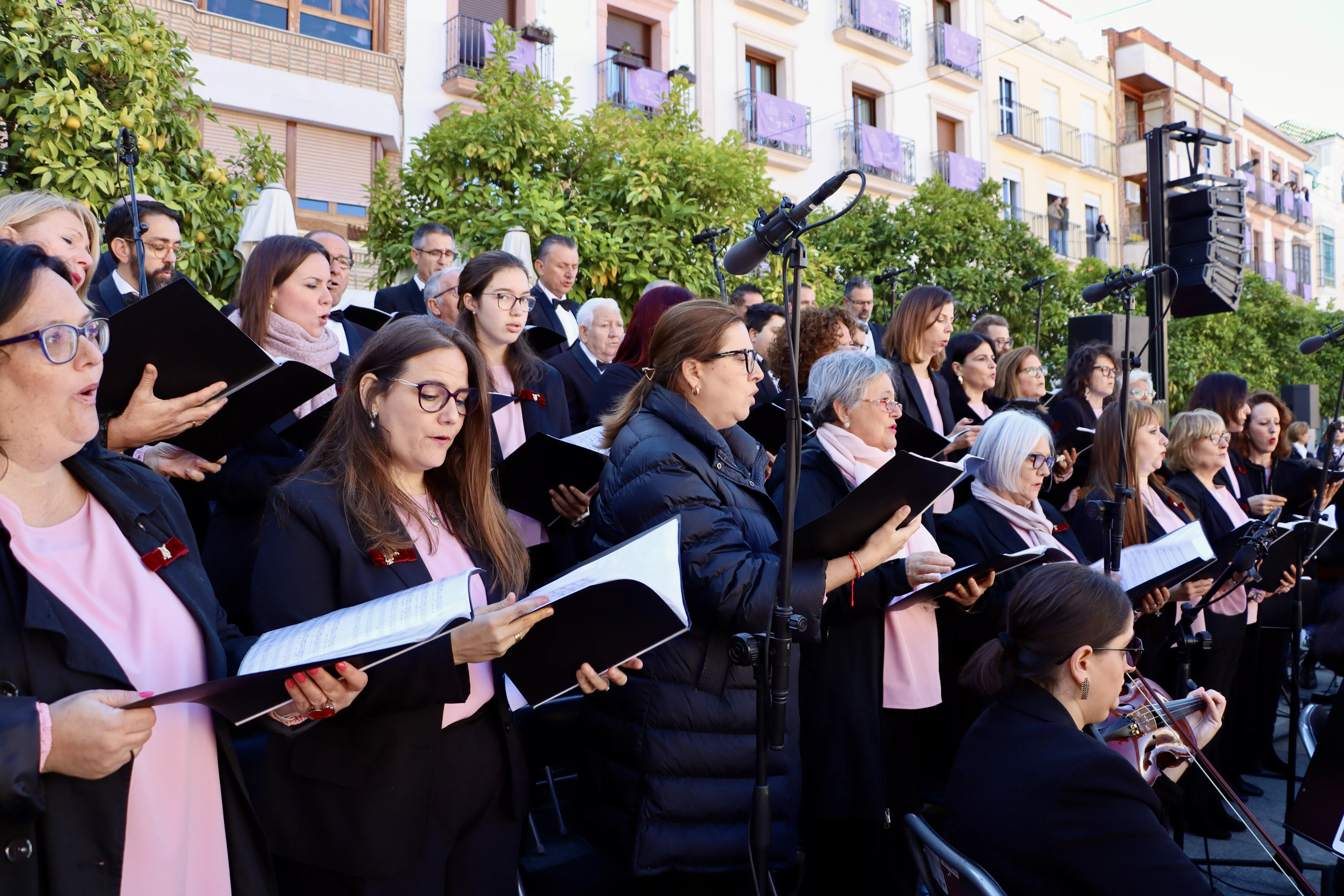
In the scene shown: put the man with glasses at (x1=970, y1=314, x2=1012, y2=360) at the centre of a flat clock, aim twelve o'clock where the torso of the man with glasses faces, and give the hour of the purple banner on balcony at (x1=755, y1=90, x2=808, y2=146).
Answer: The purple banner on balcony is roughly at 7 o'clock from the man with glasses.

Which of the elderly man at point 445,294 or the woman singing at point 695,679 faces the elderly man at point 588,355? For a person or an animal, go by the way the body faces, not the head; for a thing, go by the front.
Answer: the elderly man at point 445,294

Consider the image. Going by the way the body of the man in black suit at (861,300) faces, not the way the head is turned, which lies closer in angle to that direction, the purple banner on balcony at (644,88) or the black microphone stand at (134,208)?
the black microphone stand

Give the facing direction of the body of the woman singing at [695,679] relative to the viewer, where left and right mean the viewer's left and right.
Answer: facing to the right of the viewer

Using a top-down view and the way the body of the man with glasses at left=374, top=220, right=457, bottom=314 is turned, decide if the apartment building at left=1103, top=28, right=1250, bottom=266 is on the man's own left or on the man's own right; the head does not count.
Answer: on the man's own left

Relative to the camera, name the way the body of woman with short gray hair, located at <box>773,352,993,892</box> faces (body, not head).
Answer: to the viewer's right

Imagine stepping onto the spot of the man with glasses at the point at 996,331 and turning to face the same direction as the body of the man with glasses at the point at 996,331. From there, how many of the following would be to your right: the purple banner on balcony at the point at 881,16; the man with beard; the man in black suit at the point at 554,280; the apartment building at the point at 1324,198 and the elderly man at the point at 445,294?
3

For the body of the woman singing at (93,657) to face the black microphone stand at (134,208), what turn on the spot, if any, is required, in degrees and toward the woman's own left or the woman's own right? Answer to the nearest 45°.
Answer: approximately 135° to the woman's own left

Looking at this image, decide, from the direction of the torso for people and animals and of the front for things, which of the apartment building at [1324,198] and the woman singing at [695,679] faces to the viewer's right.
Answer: the woman singing

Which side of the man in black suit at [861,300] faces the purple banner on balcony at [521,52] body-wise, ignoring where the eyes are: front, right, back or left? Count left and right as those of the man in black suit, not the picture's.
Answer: back

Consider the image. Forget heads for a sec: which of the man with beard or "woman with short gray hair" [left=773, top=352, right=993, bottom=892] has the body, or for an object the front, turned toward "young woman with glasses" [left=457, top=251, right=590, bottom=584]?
the man with beard

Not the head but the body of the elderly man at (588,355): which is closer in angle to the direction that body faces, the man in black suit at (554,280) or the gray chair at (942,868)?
the gray chair

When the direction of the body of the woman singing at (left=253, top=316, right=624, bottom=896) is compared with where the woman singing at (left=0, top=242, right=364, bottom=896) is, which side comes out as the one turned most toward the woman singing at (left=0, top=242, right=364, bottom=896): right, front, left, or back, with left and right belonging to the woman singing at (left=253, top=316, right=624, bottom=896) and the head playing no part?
right

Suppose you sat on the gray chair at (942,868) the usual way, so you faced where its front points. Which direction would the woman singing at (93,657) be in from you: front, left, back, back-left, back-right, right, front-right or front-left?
back
